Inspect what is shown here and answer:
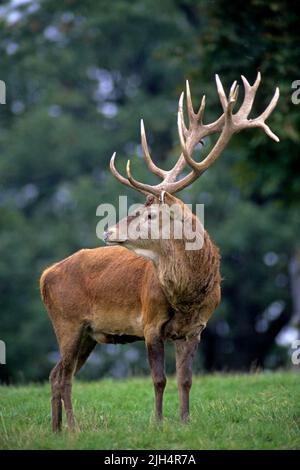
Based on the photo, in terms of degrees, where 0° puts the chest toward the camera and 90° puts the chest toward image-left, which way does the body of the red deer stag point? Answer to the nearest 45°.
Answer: approximately 315°
